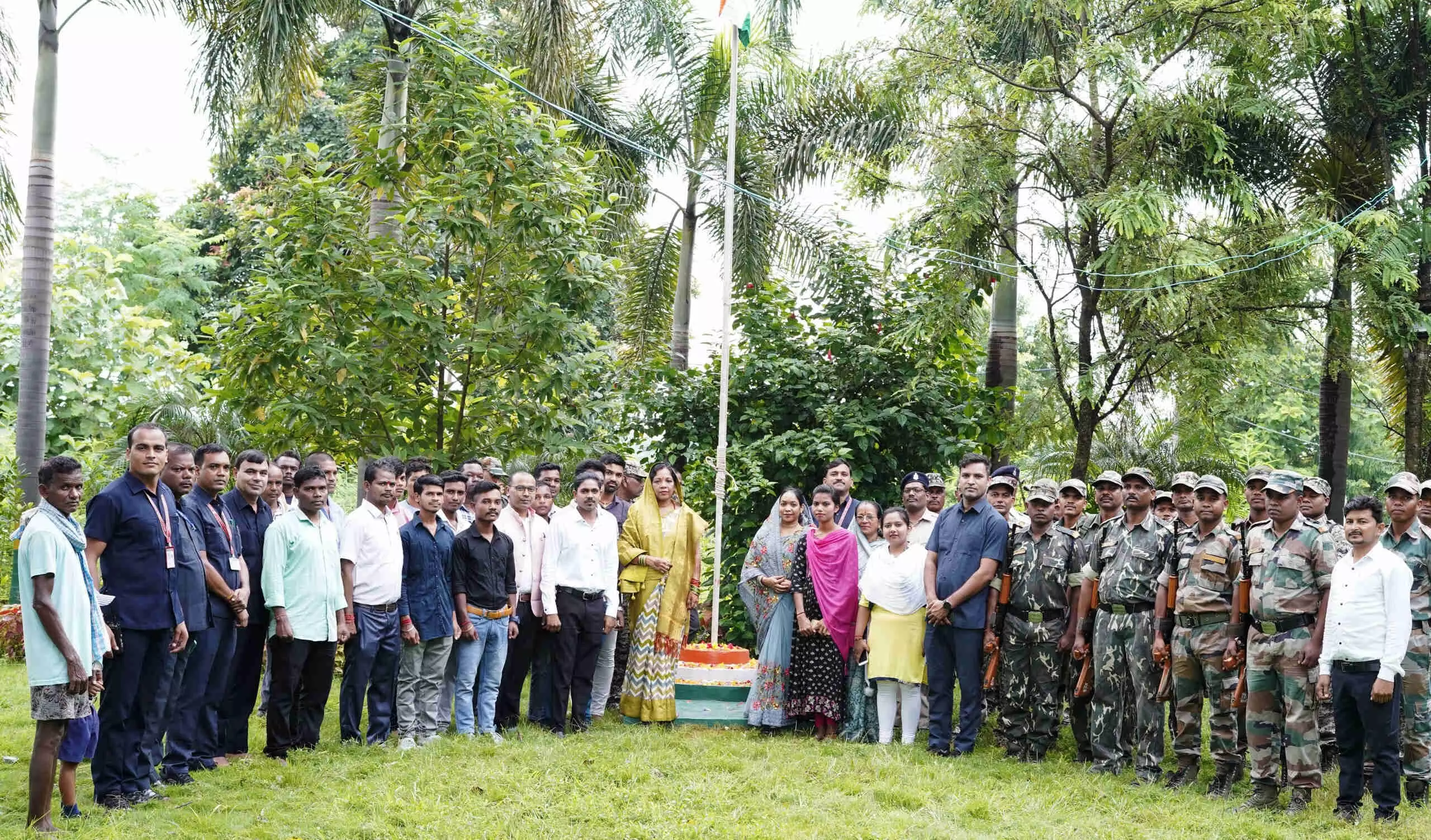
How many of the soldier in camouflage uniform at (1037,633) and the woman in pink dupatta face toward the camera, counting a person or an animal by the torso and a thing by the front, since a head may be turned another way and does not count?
2

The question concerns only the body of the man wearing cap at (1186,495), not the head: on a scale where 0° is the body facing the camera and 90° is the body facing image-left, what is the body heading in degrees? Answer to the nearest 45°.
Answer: approximately 0°

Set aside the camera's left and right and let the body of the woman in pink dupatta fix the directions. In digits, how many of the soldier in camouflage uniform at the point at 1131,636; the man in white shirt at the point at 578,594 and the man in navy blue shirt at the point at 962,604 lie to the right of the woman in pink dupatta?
1

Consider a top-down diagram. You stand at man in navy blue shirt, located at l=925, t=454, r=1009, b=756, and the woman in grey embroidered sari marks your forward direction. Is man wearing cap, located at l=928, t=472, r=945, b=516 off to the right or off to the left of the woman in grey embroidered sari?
right

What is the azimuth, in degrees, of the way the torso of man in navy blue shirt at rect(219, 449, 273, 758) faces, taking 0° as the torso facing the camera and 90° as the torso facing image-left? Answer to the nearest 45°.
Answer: approximately 315°
